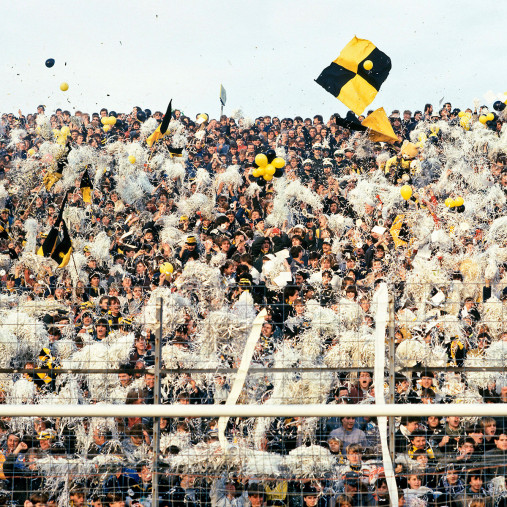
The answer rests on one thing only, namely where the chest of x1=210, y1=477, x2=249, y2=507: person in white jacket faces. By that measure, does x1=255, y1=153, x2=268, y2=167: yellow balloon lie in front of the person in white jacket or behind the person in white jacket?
behind

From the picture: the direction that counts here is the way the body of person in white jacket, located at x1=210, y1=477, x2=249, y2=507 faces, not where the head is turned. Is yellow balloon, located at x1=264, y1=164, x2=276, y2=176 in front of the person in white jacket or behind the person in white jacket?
behind

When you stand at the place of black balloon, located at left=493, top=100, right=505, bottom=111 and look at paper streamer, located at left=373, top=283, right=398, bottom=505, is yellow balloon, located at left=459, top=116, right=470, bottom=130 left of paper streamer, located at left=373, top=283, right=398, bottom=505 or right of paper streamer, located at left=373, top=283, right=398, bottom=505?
right

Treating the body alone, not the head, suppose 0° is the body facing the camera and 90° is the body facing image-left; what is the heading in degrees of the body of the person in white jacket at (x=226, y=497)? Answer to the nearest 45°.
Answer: approximately 0°

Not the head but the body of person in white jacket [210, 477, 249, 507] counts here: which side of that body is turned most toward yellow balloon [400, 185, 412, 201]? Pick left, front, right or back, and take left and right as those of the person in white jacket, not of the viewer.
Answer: back

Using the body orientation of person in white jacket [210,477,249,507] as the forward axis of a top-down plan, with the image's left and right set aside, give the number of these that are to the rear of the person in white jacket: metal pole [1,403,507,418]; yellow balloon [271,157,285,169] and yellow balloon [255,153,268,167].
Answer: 2

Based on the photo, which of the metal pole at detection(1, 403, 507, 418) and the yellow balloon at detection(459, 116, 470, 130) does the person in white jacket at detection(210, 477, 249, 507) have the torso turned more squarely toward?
the metal pole

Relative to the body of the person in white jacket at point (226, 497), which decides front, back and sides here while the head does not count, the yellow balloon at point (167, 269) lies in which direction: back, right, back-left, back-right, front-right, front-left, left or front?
back
